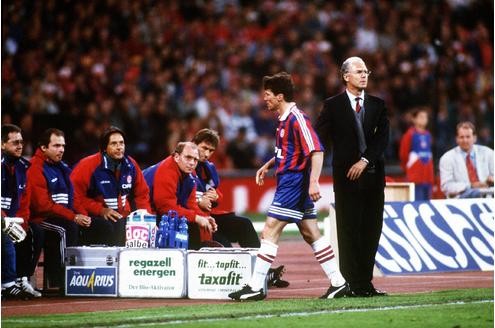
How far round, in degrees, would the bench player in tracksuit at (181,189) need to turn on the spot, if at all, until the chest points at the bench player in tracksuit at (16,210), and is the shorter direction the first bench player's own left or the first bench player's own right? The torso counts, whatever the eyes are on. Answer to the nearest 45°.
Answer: approximately 135° to the first bench player's own right

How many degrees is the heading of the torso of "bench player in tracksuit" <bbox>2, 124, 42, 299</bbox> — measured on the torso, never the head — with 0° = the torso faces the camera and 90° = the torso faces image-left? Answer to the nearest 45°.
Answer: approximately 315°

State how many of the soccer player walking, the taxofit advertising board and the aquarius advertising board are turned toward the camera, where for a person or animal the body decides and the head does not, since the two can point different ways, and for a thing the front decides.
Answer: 2

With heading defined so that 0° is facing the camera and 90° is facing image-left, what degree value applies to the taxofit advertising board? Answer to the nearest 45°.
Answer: approximately 0°

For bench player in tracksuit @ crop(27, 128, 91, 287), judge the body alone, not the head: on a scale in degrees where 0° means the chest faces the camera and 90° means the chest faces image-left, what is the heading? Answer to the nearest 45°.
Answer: approximately 315°

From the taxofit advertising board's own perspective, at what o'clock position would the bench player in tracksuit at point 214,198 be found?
The bench player in tracksuit is roughly at 6 o'clock from the taxofit advertising board.
